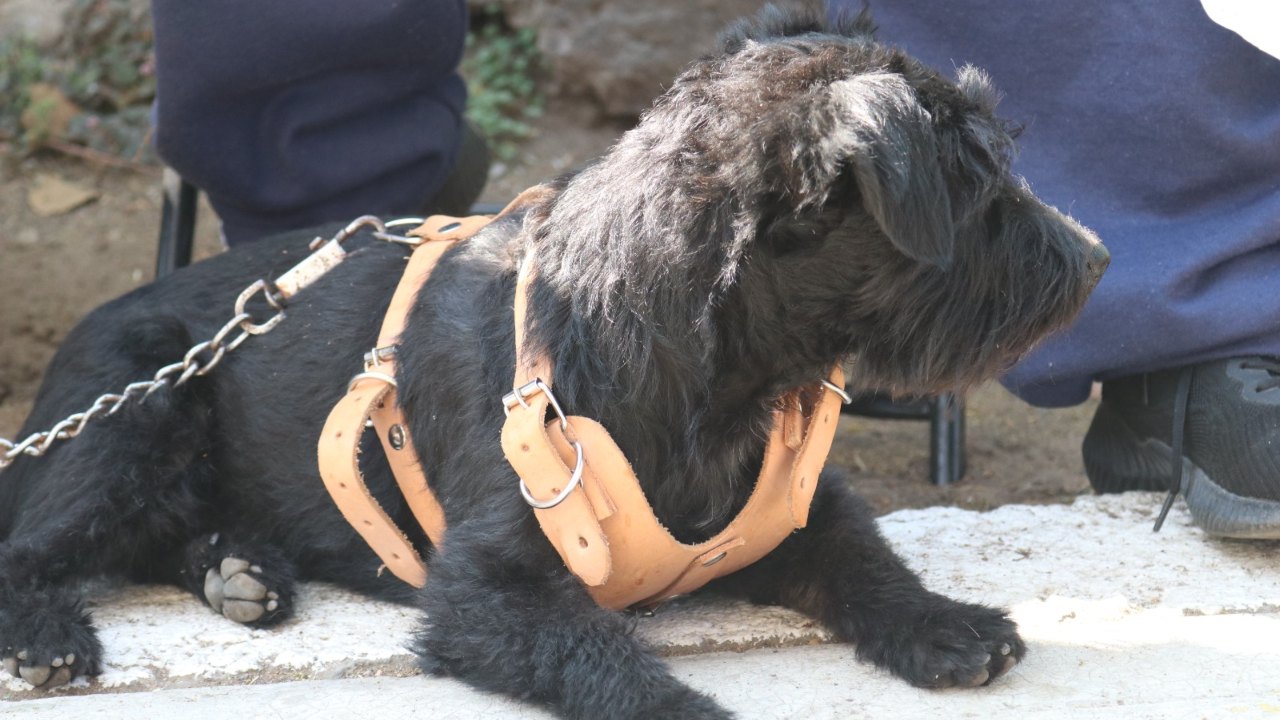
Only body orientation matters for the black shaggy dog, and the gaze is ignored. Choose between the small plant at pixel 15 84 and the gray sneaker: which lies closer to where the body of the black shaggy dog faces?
the gray sneaker

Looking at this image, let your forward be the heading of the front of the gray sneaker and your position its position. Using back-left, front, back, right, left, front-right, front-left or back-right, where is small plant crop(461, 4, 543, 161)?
back-left

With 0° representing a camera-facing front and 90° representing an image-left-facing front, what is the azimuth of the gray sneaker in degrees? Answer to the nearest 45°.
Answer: approximately 270°

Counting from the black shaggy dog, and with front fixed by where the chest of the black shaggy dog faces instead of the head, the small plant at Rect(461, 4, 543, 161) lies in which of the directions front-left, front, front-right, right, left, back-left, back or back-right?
left

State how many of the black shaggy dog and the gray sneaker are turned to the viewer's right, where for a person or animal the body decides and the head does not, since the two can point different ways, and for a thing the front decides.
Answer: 2

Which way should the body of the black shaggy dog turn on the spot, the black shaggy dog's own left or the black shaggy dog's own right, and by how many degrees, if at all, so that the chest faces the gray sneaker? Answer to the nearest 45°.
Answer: approximately 45° to the black shaggy dog's own left

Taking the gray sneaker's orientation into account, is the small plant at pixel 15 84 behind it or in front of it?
behind

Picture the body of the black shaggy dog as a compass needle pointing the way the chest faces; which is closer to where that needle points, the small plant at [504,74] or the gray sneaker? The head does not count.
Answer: the gray sneaker

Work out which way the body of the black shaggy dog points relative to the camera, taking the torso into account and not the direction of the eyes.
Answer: to the viewer's right
